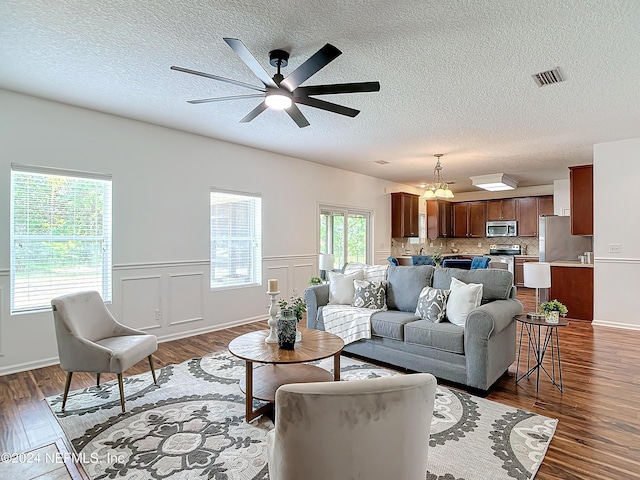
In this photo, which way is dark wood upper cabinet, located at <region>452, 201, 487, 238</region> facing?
toward the camera

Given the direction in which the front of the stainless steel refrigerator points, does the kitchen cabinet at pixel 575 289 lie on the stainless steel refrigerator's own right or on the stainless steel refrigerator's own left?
on the stainless steel refrigerator's own left

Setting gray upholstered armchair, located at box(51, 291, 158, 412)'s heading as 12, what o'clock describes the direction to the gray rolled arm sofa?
The gray rolled arm sofa is roughly at 11 o'clock from the gray upholstered armchair.

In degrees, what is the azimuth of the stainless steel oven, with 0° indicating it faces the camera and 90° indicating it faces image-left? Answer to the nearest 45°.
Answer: approximately 0°

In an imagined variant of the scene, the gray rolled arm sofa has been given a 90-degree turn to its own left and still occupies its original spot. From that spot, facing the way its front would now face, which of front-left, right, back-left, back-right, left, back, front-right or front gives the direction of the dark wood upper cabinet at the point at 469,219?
back-left

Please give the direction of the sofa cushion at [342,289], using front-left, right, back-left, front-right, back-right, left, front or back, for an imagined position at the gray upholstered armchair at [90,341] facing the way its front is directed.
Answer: front-left

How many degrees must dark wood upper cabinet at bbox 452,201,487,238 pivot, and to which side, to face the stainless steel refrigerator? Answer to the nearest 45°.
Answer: approximately 45° to its left

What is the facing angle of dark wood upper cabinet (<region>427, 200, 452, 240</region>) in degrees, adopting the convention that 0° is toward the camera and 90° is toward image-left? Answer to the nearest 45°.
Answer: approximately 315°

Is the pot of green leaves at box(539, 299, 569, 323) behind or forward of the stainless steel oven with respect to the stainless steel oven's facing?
forward

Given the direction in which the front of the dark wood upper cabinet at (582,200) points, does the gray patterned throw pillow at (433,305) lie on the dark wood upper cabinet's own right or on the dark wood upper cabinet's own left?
on the dark wood upper cabinet's own left

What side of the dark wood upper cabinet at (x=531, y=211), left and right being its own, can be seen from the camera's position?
front

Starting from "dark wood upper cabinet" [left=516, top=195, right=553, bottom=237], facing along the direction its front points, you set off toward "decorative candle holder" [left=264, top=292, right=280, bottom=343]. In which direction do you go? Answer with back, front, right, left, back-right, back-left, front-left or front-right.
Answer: front

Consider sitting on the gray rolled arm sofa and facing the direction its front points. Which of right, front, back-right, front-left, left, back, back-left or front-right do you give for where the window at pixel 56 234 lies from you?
front-right
